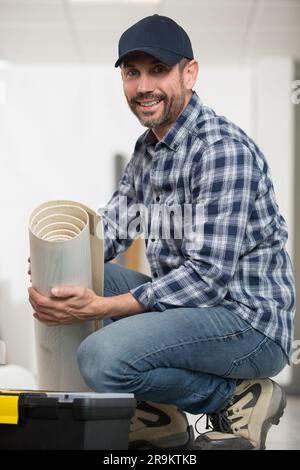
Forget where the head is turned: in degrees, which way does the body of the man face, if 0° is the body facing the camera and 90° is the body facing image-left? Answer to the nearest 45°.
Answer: approximately 45°
